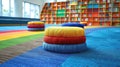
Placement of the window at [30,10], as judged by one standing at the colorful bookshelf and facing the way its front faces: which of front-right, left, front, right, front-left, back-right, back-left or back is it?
right

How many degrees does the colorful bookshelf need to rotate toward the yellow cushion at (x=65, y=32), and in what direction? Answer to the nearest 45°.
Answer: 0° — it already faces it

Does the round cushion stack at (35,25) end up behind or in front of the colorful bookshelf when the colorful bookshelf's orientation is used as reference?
in front

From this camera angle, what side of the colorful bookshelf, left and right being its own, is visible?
front

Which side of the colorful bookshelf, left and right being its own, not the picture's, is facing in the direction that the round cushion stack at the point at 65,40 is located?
front

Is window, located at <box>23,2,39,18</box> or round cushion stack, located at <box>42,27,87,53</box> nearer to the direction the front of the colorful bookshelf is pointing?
the round cushion stack

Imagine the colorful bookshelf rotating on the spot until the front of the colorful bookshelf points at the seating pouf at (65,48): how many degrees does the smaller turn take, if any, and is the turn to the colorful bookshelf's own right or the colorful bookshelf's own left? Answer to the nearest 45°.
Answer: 0° — it already faces it

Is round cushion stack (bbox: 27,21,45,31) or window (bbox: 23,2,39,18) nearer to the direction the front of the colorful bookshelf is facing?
the round cushion stack

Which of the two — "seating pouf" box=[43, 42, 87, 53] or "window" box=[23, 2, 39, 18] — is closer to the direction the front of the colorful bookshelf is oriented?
the seating pouf

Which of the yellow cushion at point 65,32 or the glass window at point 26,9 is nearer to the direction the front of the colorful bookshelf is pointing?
the yellow cushion

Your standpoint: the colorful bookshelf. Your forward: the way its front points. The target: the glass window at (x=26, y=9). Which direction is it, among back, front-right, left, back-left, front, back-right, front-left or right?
right

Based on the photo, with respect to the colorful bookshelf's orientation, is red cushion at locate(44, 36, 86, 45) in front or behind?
in front

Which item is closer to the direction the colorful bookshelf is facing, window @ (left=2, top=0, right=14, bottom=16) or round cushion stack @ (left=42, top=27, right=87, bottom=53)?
the round cushion stack
